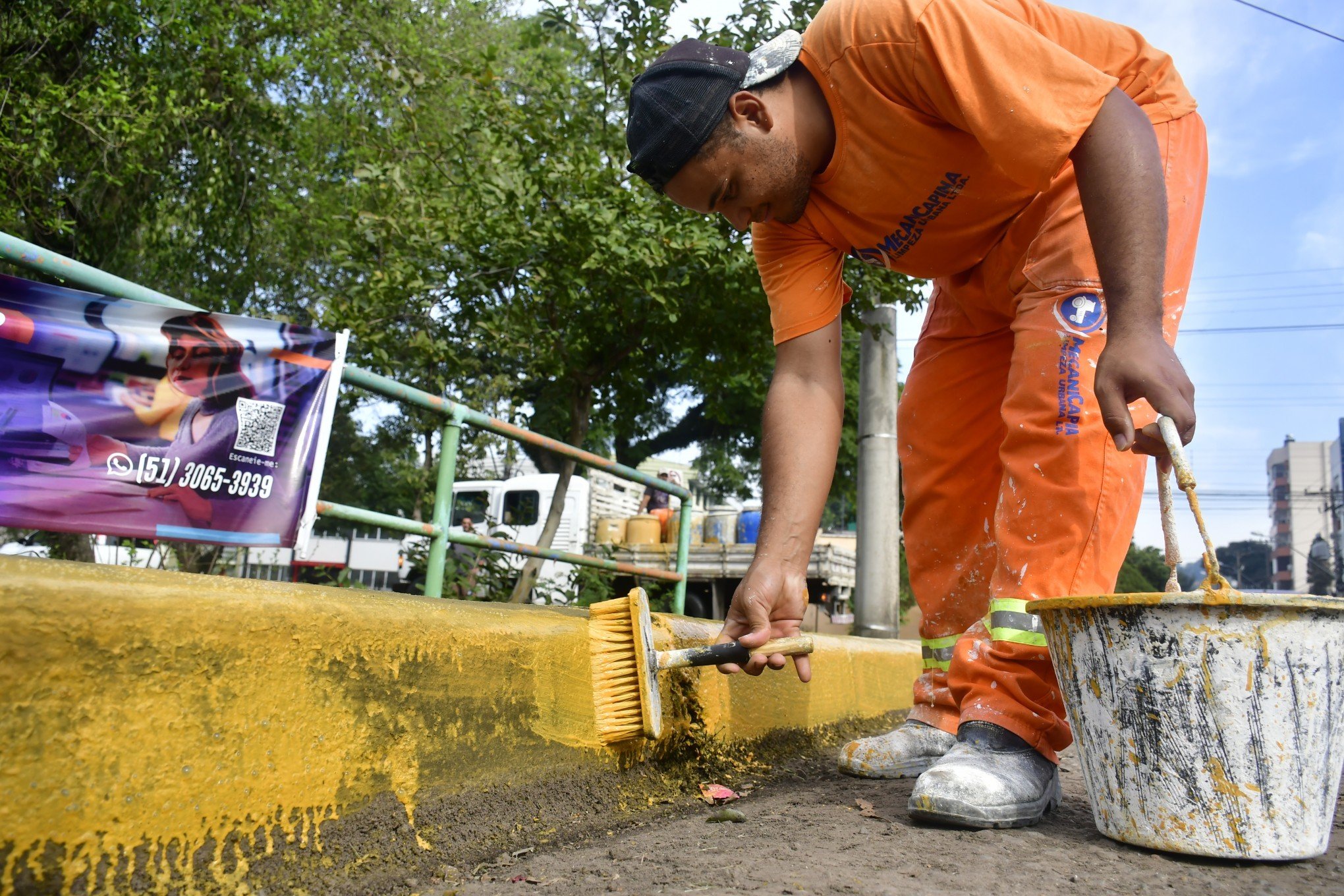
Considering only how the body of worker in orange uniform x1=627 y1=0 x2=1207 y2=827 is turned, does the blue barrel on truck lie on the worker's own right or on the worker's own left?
on the worker's own right

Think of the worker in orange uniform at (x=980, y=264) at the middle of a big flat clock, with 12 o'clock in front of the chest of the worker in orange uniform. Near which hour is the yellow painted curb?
The yellow painted curb is roughly at 12 o'clock from the worker in orange uniform.

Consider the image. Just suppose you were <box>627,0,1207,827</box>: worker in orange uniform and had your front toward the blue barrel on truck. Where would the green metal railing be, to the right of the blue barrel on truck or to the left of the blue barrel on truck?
left

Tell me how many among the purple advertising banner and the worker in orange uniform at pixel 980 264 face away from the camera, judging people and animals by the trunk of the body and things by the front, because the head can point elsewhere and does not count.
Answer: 0

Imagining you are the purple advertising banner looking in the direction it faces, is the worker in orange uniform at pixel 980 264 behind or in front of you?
in front

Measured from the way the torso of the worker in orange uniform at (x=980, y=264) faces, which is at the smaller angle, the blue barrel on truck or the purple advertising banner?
the purple advertising banner

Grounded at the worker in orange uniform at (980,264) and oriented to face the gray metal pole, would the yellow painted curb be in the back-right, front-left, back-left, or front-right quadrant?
back-left

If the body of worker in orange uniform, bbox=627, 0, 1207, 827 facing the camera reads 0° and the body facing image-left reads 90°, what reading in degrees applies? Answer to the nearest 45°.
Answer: approximately 45°
